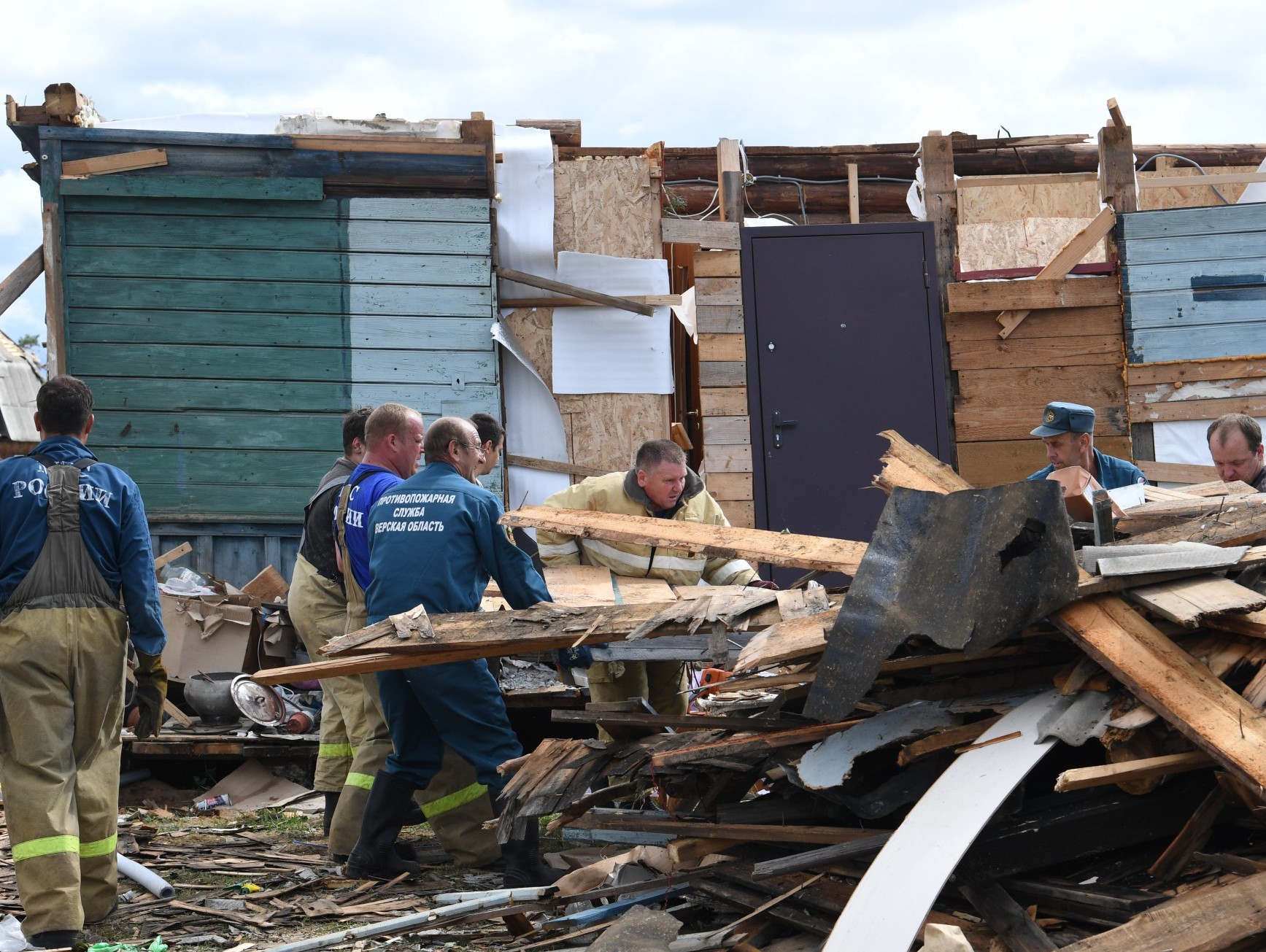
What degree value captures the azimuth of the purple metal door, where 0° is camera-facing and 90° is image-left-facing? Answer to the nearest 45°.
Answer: approximately 0°

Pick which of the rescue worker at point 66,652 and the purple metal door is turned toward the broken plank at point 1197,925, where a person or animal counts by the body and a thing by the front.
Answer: the purple metal door

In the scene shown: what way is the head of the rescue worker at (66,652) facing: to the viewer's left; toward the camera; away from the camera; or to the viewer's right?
away from the camera

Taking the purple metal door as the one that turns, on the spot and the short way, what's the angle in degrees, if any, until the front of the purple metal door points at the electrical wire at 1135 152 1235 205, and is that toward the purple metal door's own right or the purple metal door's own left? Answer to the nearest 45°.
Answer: approximately 135° to the purple metal door's own left

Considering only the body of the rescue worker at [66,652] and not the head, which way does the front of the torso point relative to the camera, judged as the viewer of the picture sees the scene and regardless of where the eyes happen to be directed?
away from the camera

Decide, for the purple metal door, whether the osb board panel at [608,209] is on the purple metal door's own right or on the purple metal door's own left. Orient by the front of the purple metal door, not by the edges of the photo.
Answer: on the purple metal door's own right

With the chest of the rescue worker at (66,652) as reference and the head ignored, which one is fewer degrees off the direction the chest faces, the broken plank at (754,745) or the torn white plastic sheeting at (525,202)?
the torn white plastic sheeting
